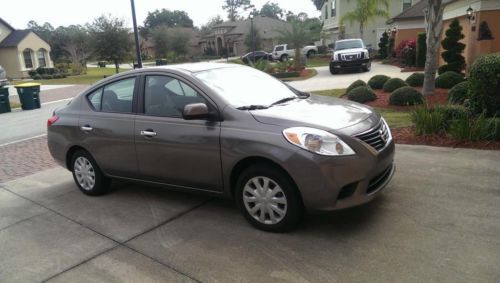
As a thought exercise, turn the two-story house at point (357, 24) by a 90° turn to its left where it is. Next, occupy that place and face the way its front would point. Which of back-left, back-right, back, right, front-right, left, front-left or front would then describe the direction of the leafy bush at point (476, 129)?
front-right

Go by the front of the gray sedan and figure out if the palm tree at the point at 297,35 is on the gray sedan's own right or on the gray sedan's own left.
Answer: on the gray sedan's own left

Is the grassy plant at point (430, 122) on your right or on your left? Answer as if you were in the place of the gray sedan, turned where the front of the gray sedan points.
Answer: on your left

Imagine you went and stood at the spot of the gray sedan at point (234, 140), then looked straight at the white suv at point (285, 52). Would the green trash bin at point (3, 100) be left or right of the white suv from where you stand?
left

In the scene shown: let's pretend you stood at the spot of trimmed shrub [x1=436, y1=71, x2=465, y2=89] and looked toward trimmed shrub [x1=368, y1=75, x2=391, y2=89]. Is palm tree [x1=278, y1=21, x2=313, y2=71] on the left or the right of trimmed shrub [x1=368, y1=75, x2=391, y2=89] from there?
right

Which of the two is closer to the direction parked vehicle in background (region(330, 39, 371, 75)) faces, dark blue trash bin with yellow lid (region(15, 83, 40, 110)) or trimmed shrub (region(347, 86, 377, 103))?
the trimmed shrub

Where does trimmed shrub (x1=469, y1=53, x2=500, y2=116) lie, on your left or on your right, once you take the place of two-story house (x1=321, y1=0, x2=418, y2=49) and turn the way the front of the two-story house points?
on your left

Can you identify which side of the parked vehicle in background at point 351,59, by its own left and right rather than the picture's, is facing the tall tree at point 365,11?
back

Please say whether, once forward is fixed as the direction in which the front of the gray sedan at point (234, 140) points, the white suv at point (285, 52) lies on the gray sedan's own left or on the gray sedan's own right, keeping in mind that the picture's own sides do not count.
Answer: on the gray sedan's own left

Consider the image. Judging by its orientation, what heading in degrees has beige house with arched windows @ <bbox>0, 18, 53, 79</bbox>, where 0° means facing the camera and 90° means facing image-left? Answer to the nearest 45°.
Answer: approximately 315°

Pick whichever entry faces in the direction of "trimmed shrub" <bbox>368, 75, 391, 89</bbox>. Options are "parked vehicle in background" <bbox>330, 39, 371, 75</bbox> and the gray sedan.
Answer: the parked vehicle in background

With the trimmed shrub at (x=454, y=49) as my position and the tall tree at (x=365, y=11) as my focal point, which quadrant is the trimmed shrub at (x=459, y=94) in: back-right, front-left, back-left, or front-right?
back-left

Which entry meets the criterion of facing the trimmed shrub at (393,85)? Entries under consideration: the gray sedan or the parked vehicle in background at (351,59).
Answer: the parked vehicle in background
